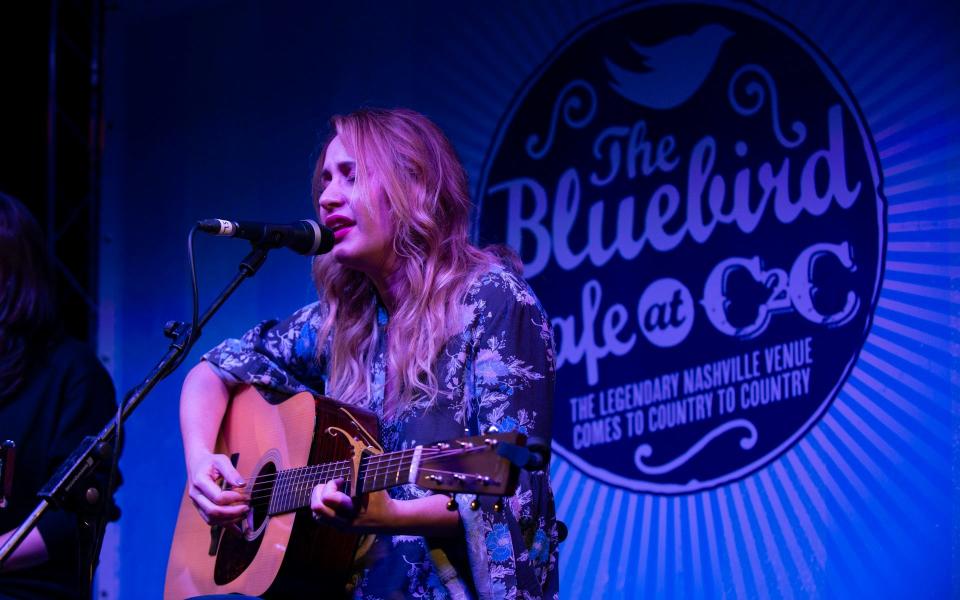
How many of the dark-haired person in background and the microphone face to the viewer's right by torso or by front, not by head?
1

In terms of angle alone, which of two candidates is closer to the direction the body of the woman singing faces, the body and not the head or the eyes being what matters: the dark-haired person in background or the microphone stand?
the microphone stand

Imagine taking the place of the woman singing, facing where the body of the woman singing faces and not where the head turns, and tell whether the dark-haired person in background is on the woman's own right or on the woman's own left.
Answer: on the woman's own right

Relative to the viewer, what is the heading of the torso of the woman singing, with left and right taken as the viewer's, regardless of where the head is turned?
facing the viewer and to the left of the viewer

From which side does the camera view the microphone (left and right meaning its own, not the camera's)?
right

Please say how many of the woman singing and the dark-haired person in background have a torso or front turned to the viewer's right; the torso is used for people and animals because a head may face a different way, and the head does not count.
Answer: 0

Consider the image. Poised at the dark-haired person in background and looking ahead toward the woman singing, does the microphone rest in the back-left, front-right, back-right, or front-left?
front-right

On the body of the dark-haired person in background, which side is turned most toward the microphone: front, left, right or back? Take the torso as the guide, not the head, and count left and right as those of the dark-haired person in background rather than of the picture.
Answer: left

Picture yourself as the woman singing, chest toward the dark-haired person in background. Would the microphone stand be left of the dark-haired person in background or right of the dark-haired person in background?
left

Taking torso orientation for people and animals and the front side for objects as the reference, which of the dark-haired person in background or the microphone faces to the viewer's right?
the microphone

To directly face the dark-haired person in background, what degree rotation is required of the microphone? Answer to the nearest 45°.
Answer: approximately 135° to its left

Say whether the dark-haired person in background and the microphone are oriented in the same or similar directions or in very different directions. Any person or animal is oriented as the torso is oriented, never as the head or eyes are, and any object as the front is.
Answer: very different directions
